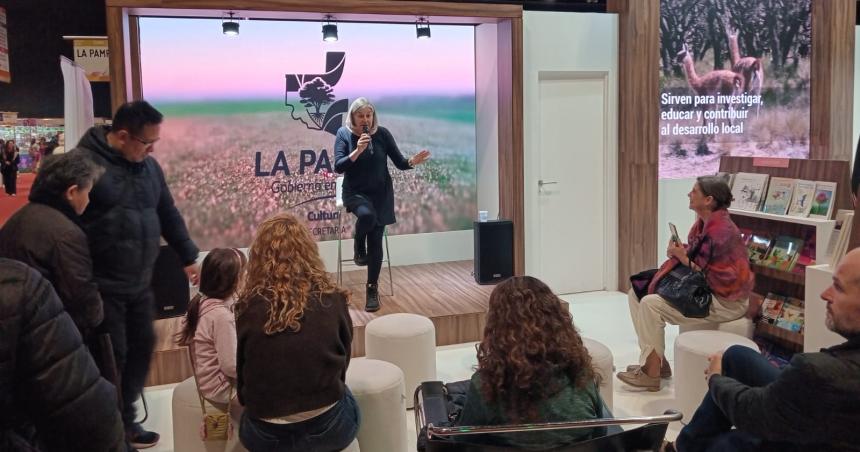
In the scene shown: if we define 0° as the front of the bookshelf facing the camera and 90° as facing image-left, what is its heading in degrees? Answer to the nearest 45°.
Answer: approximately 45°

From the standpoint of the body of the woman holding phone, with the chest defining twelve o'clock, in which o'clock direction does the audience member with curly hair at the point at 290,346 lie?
The audience member with curly hair is roughly at 10 o'clock from the woman holding phone.

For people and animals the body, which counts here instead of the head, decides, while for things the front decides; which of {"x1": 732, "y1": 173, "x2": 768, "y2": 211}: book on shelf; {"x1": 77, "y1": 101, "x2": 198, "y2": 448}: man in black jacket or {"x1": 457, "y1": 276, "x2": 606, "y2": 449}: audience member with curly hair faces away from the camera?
the audience member with curly hair

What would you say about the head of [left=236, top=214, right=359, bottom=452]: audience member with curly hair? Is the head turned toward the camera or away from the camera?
away from the camera

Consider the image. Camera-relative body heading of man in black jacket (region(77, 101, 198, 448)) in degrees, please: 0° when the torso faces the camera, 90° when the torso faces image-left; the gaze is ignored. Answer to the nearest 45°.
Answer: approximately 315°

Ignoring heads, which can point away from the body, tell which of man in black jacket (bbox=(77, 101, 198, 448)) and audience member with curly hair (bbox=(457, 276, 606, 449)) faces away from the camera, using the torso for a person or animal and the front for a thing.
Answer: the audience member with curly hair

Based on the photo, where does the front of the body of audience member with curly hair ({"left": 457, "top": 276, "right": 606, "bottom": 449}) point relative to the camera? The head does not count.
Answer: away from the camera

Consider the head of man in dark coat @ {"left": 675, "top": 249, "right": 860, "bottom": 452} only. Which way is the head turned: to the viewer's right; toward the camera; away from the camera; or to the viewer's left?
to the viewer's left

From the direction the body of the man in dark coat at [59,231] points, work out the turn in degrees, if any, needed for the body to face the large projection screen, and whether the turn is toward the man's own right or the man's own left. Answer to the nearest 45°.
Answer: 0° — they already face it

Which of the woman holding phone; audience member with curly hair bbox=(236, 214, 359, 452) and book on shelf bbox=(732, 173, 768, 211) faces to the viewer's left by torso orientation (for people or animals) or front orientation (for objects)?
the woman holding phone

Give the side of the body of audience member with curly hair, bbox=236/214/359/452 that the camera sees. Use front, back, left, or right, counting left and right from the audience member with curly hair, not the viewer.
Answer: back

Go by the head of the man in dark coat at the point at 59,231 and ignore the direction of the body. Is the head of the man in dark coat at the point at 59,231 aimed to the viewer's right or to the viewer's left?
to the viewer's right
